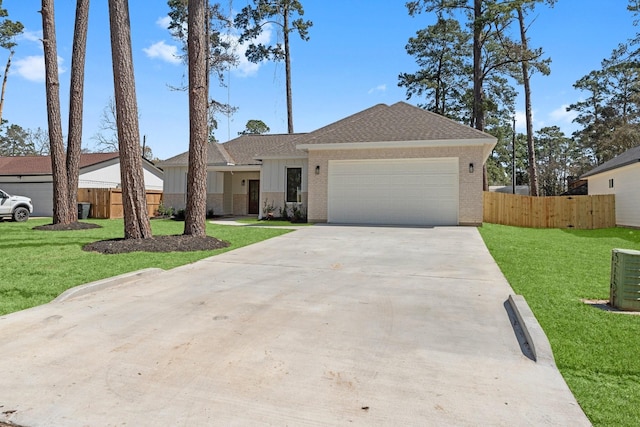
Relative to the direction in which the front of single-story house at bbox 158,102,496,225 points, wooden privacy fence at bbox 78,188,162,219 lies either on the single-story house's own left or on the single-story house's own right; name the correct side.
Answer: on the single-story house's own right

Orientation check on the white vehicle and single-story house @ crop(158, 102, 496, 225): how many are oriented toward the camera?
1

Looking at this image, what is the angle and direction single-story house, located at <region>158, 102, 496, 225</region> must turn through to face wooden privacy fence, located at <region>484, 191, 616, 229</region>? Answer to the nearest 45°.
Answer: approximately 90° to its left

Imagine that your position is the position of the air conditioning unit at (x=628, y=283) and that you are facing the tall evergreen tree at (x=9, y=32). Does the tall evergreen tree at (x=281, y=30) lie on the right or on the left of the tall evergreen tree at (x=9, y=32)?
right

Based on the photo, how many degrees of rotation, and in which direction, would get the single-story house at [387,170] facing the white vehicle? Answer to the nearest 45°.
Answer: approximately 90° to its right

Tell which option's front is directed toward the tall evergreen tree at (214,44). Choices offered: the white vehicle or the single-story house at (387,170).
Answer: the white vehicle

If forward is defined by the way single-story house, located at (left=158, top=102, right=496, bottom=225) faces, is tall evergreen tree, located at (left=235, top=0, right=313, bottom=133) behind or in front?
behind

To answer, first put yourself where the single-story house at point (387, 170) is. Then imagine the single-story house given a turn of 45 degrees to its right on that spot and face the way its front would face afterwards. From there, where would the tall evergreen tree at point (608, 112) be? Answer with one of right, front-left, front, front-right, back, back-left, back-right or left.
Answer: back

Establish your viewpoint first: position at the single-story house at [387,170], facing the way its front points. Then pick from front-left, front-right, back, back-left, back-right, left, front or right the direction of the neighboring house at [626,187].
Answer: left

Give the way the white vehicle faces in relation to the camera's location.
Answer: facing to the right of the viewer

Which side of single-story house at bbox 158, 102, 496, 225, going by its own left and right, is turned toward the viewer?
front

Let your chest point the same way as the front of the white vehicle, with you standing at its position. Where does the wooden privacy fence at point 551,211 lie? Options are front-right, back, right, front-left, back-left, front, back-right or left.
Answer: front-right
